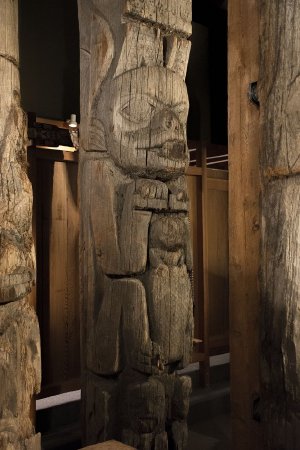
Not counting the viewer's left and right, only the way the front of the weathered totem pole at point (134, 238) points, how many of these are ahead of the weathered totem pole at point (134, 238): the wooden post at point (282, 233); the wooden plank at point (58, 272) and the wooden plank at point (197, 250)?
1

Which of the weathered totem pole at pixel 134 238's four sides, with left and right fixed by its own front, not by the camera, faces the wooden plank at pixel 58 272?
back

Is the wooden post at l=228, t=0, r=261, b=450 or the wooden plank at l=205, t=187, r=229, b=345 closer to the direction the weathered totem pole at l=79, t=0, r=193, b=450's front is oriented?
the wooden post

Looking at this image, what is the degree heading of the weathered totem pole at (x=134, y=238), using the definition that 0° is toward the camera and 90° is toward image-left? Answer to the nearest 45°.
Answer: approximately 315°

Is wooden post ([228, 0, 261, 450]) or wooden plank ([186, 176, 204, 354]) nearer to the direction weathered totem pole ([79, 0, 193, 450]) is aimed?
the wooden post
